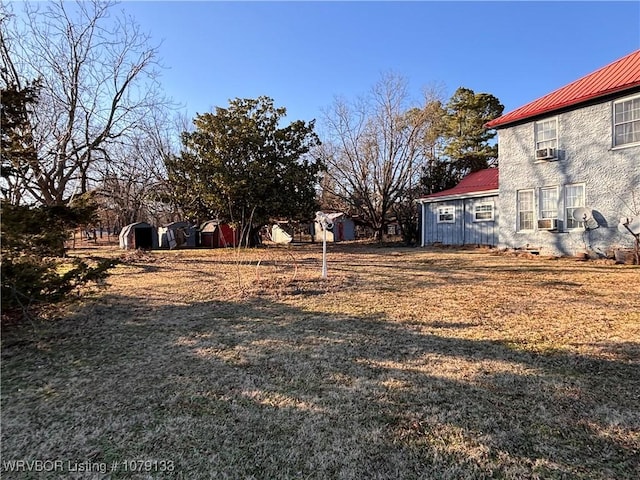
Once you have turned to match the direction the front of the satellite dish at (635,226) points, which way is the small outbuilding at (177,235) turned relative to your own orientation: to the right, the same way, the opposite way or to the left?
to the left

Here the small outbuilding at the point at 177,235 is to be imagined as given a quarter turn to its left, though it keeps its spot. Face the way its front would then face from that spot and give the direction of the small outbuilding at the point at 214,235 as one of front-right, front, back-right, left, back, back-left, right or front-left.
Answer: front

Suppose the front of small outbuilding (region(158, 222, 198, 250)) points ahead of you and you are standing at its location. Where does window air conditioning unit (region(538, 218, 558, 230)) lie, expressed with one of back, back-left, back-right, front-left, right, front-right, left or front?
front-left

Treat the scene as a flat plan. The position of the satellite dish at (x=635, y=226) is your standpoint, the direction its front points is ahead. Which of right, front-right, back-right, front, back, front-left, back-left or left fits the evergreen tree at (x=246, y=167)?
front-right

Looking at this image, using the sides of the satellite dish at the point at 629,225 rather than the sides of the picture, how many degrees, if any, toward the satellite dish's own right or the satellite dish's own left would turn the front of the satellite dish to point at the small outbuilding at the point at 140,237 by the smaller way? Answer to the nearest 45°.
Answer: approximately 45° to the satellite dish's own right

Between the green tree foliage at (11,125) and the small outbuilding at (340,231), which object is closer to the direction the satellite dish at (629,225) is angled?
the green tree foliage

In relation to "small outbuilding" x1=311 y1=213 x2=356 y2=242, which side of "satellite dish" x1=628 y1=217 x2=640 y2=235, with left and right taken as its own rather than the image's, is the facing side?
right

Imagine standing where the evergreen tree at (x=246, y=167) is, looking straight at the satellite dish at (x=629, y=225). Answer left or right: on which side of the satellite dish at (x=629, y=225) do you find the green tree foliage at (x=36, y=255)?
right

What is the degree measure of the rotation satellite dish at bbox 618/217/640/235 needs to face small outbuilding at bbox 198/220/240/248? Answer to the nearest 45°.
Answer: approximately 45° to its right

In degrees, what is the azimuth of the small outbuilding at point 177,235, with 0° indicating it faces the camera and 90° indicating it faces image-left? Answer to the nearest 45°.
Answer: approximately 0°

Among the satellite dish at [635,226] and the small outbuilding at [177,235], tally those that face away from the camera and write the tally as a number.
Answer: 0

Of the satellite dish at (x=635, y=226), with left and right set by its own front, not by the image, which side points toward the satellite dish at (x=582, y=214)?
right

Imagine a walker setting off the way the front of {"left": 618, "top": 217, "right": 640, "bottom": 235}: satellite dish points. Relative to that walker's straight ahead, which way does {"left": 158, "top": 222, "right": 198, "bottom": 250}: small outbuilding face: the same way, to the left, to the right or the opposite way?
to the left

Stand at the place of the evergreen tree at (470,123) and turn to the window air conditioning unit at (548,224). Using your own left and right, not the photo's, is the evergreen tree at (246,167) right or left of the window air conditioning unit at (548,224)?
right

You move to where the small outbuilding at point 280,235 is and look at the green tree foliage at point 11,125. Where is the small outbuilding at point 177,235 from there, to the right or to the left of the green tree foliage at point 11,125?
right

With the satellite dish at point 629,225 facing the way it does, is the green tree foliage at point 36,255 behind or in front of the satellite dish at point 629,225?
in front
